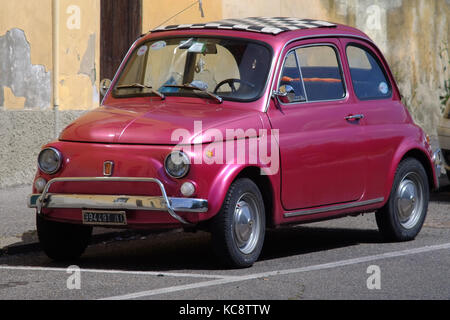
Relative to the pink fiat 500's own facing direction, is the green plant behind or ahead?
behind

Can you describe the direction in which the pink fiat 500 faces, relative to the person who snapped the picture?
facing the viewer and to the left of the viewer
